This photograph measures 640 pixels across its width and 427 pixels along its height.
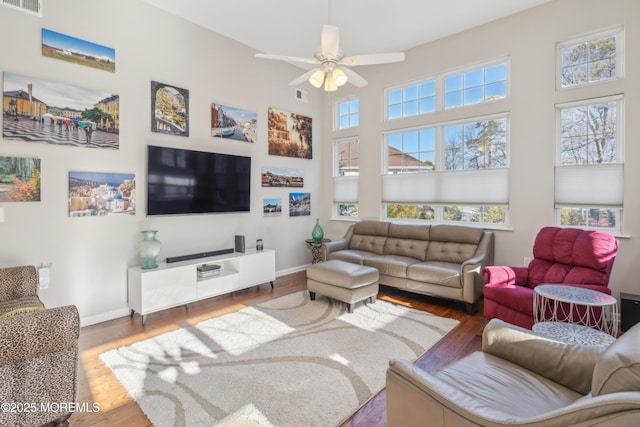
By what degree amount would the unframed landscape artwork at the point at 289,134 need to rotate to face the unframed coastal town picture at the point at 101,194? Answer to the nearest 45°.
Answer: approximately 90° to its right

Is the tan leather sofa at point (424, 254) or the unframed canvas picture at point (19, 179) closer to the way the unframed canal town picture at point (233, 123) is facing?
the tan leather sofa

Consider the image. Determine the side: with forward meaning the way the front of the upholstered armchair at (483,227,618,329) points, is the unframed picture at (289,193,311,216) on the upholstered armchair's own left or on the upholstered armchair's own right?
on the upholstered armchair's own right

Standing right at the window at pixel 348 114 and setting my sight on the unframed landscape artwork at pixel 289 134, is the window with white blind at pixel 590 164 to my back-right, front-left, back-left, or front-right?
back-left

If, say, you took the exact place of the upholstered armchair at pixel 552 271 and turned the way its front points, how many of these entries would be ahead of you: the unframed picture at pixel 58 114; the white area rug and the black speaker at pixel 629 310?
2

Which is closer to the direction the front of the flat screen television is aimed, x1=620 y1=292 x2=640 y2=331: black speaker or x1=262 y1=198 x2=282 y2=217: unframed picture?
the black speaker

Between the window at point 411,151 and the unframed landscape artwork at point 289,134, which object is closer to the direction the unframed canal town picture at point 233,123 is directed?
the window

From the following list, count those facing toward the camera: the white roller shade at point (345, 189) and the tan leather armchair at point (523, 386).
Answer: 1

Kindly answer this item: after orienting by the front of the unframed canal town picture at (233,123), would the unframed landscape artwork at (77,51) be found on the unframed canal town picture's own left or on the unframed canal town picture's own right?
on the unframed canal town picture's own right
